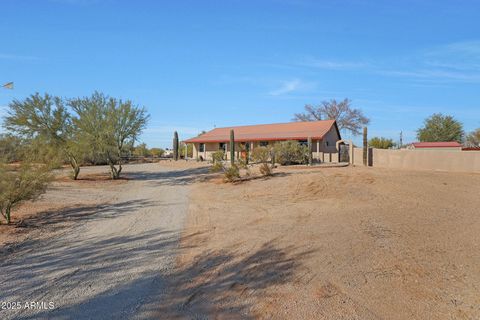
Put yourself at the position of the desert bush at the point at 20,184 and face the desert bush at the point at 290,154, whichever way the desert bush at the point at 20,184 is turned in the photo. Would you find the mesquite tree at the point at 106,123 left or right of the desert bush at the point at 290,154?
left

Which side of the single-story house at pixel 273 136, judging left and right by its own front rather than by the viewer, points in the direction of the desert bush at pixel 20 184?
front

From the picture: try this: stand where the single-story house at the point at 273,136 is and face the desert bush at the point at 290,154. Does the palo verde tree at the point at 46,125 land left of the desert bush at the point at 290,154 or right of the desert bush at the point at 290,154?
right

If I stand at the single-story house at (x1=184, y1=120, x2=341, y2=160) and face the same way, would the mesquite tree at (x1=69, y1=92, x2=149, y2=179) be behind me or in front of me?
in front

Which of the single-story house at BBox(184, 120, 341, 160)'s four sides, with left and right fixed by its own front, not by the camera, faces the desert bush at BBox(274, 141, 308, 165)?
front

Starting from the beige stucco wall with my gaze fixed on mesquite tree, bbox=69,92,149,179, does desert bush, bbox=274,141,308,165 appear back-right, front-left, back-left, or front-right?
front-right

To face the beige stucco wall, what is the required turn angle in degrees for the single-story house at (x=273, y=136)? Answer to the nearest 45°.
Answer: approximately 45° to its left

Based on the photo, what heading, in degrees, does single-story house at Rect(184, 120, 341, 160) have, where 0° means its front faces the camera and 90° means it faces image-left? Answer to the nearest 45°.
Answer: approximately 0°
